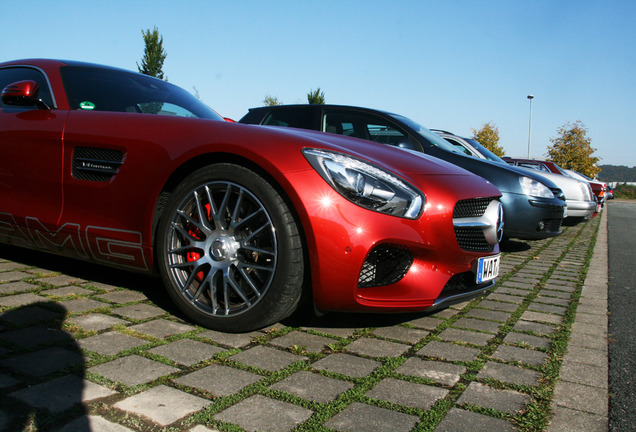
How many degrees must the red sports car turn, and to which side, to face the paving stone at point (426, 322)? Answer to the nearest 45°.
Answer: approximately 45° to its left

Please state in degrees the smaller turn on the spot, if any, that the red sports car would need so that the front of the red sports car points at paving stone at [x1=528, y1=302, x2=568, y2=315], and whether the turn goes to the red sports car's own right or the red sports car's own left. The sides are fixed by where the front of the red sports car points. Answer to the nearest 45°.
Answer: approximately 45° to the red sports car's own left

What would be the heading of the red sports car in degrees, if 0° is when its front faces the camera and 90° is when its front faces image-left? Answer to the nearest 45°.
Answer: approximately 315°

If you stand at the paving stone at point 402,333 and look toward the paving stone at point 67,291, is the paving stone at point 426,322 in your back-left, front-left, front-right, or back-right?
back-right

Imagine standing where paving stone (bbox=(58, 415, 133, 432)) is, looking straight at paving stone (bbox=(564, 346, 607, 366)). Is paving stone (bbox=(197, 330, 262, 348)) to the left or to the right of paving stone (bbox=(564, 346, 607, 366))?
left

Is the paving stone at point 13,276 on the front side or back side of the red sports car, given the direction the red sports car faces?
on the back side

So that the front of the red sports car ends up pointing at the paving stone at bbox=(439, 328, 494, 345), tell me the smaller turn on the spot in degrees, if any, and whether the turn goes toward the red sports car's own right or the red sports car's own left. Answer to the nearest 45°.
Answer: approximately 45° to the red sports car's own left
